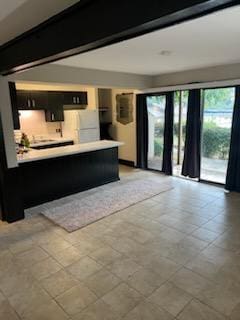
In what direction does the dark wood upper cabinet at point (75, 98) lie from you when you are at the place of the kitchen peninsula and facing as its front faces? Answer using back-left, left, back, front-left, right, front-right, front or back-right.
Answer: back-left

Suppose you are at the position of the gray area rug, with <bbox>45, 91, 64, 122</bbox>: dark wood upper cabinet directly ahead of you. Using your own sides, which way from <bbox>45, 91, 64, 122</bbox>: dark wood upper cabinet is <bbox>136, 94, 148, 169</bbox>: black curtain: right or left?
right

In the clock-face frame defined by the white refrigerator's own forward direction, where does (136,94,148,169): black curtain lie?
The black curtain is roughly at 11 o'clock from the white refrigerator.

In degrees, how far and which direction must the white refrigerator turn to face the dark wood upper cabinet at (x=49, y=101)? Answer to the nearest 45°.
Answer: approximately 135° to its right

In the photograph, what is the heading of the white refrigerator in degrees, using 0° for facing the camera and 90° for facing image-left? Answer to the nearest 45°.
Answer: approximately 315°

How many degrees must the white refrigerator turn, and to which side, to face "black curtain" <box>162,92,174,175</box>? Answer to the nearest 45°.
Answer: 0° — it already faces it
